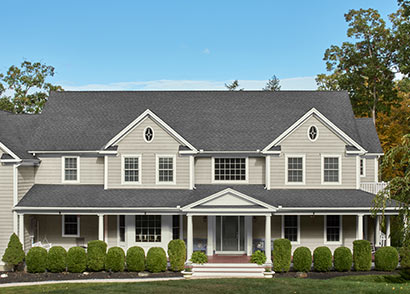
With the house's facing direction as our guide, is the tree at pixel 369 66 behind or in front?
behind

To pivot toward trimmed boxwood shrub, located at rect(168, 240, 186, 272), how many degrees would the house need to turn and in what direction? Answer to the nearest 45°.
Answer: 0° — it already faces it

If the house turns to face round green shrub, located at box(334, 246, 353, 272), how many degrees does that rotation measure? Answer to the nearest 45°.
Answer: approximately 45° to its left

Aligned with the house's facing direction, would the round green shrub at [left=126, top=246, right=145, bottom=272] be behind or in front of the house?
in front

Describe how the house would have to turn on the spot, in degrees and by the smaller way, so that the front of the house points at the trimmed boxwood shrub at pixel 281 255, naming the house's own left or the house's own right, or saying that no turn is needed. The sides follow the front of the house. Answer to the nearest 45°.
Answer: approximately 45° to the house's own left

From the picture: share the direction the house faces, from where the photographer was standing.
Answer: facing the viewer

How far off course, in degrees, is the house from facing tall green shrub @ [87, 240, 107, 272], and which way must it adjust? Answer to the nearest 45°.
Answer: approximately 45° to its right

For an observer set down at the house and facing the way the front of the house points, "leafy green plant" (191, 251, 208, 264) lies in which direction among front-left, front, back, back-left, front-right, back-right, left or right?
front
